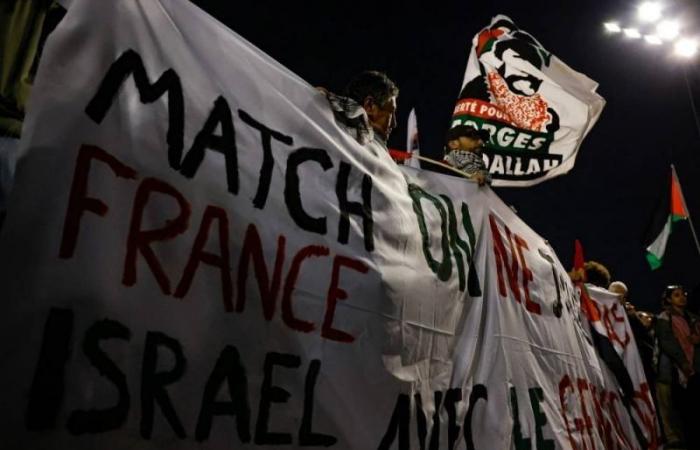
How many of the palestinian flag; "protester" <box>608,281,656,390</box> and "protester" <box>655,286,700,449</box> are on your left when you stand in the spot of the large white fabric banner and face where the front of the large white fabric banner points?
3

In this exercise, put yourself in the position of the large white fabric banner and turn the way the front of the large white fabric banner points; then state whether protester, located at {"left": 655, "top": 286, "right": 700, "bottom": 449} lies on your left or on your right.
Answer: on your left
